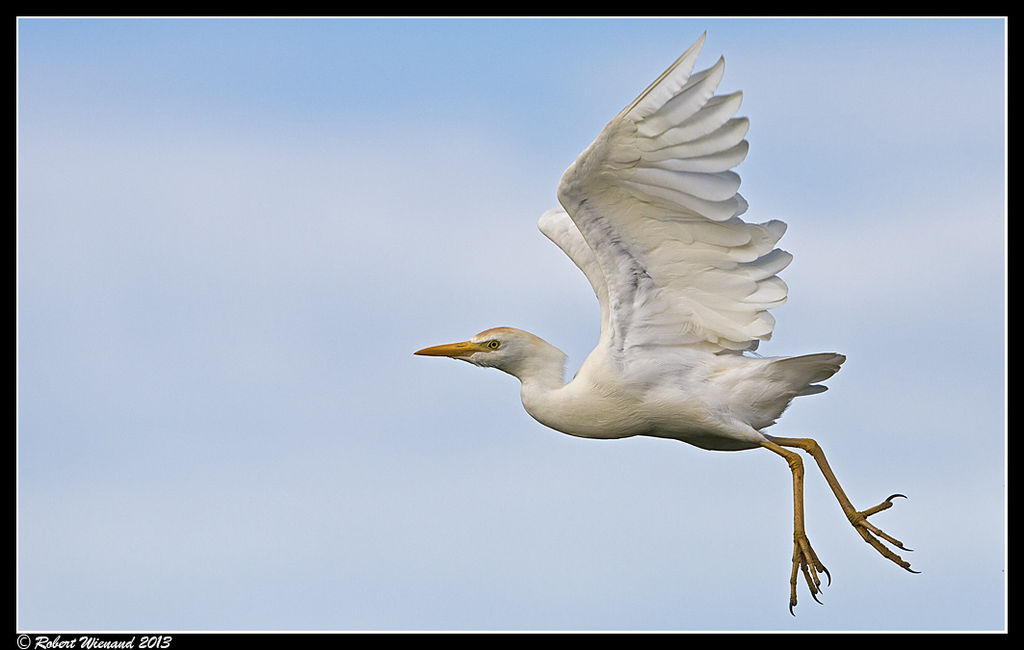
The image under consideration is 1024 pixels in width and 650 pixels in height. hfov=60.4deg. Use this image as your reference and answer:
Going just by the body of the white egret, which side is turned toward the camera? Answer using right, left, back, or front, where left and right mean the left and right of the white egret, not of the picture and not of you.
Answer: left
